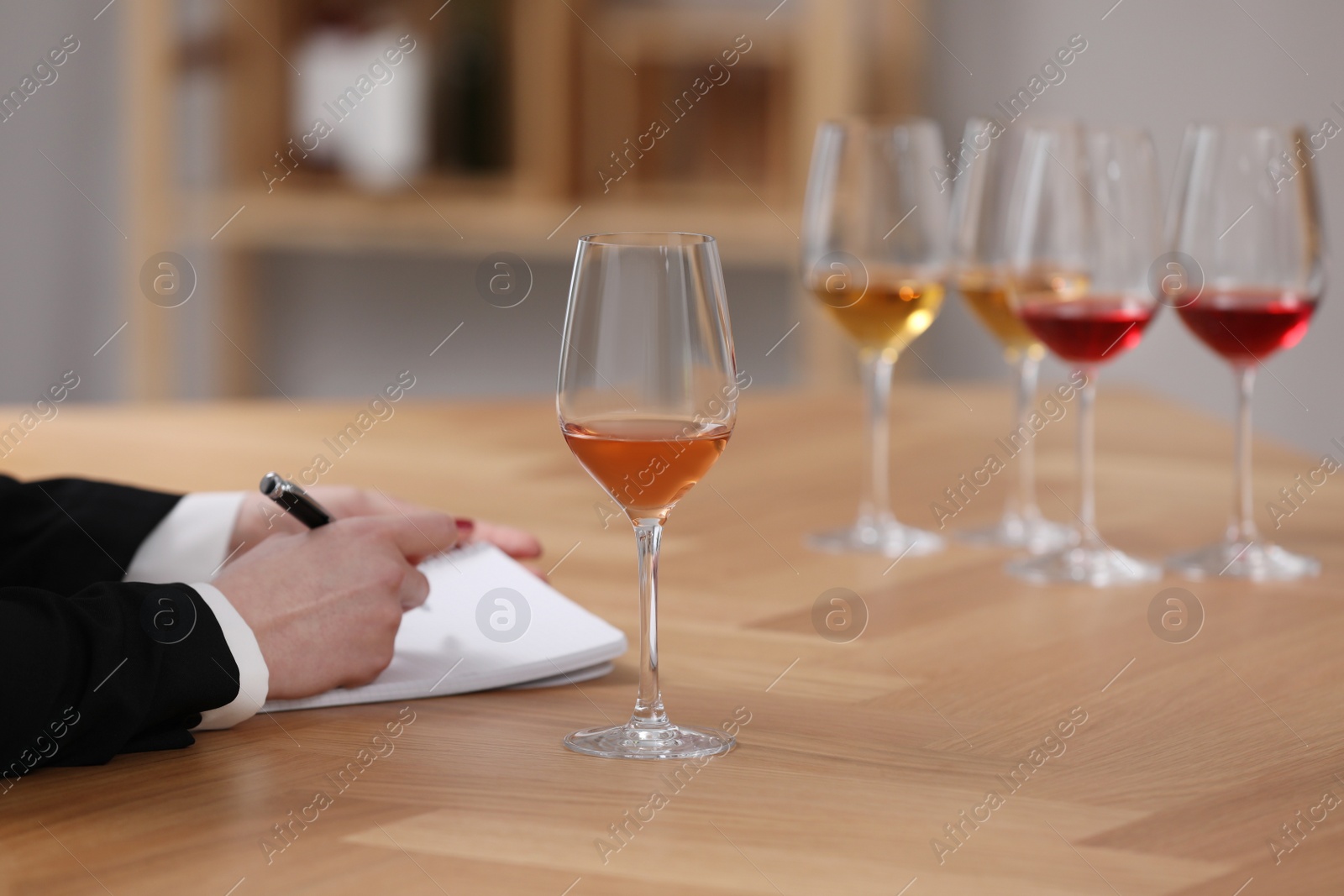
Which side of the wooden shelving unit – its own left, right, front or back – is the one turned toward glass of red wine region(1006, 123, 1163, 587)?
front

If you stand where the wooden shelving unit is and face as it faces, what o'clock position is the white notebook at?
The white notebook is roughly at 12 o'clock from the wooden shelving unit.

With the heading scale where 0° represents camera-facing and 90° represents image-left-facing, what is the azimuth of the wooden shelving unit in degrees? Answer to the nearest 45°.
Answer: approximately 0°

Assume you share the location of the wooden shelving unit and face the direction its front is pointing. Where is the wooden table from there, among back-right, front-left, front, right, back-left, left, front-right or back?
front

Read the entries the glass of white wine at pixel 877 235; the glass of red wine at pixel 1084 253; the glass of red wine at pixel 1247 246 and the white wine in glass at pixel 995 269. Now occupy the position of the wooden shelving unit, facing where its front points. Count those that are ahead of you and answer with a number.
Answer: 4

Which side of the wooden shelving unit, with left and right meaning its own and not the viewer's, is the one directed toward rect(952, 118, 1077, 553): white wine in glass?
front

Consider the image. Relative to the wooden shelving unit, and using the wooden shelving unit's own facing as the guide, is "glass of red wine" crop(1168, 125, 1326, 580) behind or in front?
in front

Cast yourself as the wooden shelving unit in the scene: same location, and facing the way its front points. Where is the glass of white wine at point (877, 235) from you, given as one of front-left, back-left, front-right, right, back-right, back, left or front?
front
